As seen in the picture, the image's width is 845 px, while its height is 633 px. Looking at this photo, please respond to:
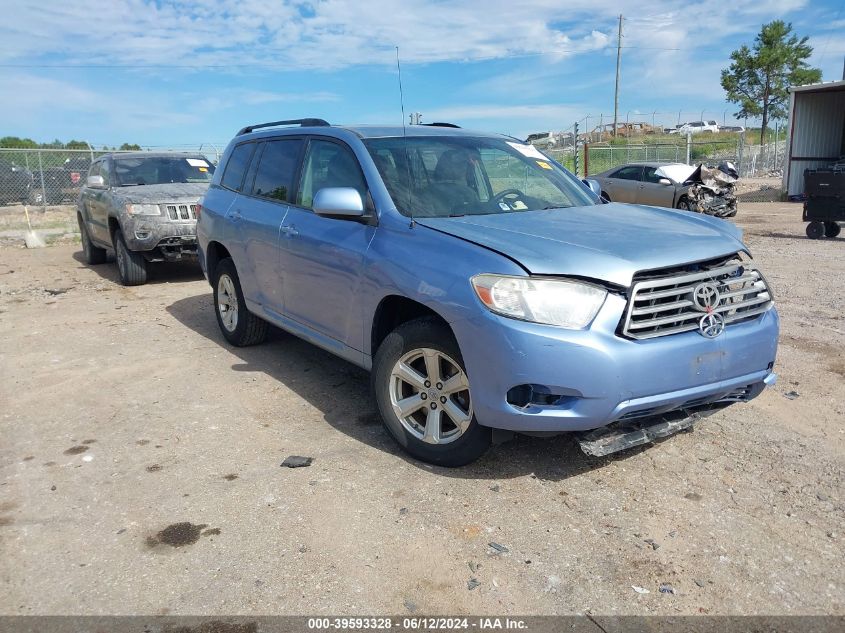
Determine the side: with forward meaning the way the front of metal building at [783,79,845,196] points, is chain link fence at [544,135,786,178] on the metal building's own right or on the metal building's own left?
on the metal building's own right

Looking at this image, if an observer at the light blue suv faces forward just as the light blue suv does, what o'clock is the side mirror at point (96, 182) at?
The side mirror is roughly at 6 o'clock from the light blue suv.

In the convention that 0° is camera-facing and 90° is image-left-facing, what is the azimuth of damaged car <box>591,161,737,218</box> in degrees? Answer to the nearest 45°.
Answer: approximately 315°

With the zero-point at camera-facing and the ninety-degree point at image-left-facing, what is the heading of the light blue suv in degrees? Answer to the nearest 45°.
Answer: approximately 315°

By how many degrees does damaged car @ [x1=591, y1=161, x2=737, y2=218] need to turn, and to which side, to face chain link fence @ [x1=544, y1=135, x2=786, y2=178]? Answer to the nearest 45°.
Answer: approximately 135° to its left

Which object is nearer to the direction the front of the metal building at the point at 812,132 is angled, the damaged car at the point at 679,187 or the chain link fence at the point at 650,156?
the damaged car
